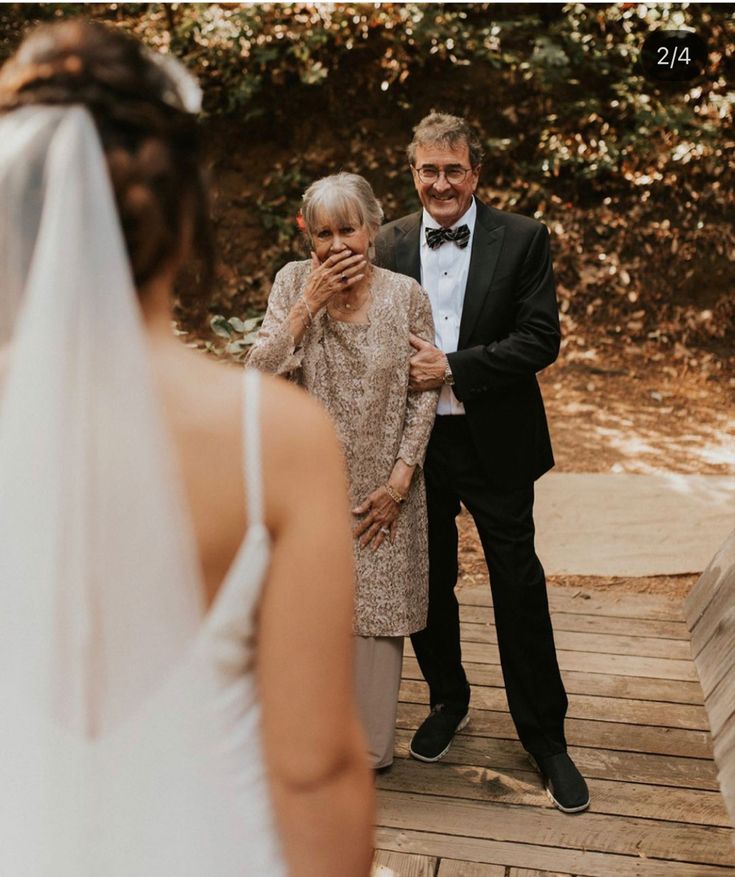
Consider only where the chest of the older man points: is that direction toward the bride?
yes

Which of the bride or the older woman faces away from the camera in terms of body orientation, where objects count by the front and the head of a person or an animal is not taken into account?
the bride

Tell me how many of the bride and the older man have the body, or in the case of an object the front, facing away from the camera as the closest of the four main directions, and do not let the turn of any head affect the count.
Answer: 1

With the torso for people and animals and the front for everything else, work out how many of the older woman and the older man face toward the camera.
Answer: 2

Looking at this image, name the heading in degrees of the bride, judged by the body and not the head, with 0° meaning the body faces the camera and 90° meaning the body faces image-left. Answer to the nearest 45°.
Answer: approximately 180°

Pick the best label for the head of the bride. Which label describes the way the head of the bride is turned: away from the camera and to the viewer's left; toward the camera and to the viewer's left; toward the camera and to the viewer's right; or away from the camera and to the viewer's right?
away from the camera and to the viewer's right

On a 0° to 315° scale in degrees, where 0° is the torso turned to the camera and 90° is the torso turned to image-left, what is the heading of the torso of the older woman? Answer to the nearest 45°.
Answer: approximately 0°

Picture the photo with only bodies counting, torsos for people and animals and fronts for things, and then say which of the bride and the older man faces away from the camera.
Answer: the bride

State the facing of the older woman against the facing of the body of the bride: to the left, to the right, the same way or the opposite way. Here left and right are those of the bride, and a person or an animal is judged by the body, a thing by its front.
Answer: the opposite way

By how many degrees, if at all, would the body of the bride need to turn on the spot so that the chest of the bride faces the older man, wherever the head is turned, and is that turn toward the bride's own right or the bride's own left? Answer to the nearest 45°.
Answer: approximately 45° to the bride's own right
